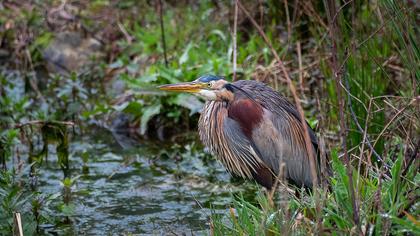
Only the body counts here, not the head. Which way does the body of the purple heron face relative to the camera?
to the viewer's left

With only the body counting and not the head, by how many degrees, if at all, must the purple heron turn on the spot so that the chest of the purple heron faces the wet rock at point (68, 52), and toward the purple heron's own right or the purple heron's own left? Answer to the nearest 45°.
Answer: approximately 45° to the purple heron's own right
